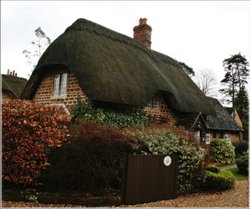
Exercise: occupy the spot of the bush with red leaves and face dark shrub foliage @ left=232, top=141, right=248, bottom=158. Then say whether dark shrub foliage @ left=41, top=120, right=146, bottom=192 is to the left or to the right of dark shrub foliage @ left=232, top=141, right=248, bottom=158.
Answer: right

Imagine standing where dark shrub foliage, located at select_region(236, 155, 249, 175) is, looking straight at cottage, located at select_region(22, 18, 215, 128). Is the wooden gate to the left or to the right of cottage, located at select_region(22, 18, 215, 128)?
left

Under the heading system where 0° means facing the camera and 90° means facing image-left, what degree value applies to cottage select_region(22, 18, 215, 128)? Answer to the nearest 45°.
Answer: approximately 315°

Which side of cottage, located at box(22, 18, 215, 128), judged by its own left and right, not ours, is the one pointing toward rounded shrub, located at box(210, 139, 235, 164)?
left

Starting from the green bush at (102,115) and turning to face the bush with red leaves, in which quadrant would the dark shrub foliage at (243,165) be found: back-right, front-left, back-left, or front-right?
back-left

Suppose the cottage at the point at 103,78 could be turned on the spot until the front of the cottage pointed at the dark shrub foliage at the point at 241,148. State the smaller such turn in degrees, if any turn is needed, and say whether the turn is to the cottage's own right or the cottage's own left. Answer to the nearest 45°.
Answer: approximately 90° to the cottage's own left

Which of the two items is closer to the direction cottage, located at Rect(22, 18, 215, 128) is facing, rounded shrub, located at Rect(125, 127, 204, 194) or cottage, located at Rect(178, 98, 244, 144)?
the rounded shrub

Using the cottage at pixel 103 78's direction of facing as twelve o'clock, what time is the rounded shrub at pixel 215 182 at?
The rounded shrub is roughly at 12 o'clock from the cottage.

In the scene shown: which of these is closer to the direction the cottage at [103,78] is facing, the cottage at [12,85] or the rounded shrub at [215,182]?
the rounded shrub

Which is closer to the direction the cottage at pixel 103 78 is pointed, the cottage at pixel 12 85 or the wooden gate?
the wooden gate

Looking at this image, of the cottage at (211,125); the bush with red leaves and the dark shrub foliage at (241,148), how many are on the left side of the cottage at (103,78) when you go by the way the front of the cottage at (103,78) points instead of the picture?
2

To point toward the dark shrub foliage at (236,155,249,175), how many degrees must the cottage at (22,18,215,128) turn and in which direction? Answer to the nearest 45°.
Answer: approximately 45° to its left

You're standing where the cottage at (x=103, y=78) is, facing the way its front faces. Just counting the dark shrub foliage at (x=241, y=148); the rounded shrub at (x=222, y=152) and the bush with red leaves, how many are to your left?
2

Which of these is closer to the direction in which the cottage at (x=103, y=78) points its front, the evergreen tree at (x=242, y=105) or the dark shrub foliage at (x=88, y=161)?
the dark shrub foliage

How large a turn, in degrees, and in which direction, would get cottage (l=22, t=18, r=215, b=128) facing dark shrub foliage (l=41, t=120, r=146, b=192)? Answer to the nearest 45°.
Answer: approximately 45° to its right
